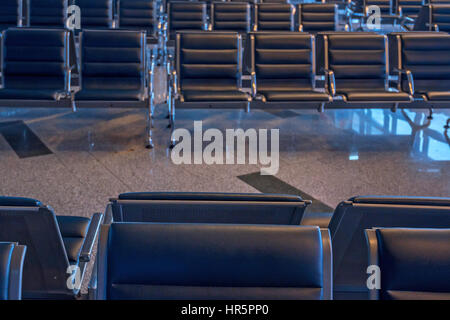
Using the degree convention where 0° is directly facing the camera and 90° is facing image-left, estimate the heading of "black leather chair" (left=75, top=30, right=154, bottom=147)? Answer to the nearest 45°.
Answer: approximately 0°

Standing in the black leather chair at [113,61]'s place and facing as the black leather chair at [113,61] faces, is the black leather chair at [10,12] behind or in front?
behind

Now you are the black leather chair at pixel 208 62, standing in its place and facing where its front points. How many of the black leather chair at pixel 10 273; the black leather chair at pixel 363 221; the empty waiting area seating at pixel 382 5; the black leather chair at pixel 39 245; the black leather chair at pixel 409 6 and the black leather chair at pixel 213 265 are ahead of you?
4

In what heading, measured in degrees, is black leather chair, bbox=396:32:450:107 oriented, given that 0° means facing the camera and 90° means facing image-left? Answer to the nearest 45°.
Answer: approximately 315°
